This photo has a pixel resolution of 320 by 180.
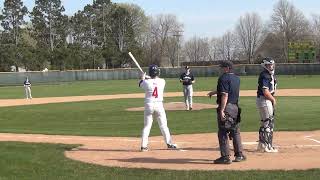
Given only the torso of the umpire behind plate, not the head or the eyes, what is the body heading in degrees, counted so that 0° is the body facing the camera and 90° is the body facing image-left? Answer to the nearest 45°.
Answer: approximately 135°
